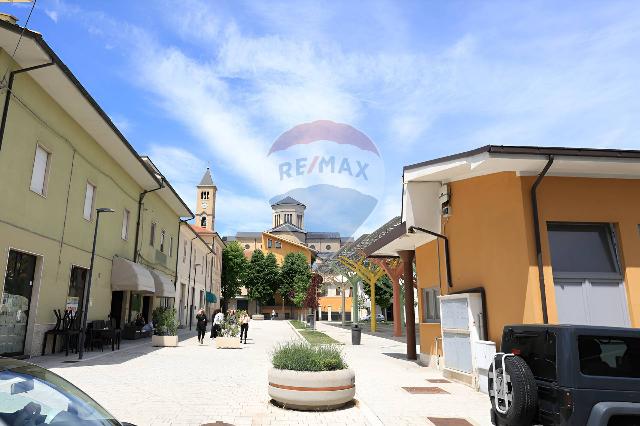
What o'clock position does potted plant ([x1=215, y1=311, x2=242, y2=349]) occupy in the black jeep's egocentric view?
The potted plant is roughly at 9 o'clock from the black jeep.

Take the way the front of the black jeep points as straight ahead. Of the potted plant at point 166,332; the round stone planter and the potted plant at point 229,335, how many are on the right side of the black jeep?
0

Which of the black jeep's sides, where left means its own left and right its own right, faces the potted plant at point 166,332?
left

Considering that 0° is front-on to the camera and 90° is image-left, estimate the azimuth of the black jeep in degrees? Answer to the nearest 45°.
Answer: approximately 225°

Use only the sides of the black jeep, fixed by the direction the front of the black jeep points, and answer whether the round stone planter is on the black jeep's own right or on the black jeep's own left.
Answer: on the black jeep's own left
